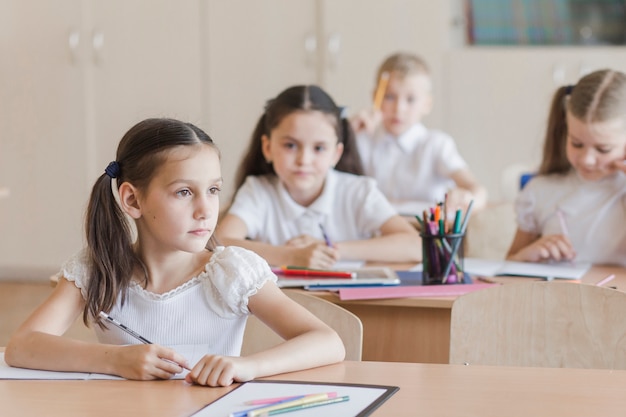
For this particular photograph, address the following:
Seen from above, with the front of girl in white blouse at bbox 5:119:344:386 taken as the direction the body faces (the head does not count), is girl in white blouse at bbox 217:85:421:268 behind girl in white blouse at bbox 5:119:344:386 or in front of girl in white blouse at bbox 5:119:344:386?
behind

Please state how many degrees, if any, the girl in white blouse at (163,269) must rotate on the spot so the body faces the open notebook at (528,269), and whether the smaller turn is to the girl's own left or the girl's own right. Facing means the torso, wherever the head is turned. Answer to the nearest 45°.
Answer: approximately 135° to the girl's own left

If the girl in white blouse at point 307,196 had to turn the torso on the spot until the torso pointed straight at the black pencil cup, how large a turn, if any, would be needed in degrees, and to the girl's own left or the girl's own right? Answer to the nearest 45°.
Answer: approximately 45° to the girl's own left

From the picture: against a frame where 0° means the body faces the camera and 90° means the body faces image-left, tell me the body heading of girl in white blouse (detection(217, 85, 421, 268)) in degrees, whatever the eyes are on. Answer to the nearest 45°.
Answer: approximately 0°

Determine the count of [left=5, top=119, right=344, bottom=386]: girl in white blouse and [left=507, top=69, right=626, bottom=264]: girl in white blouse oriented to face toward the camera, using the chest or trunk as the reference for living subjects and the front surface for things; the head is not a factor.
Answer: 2

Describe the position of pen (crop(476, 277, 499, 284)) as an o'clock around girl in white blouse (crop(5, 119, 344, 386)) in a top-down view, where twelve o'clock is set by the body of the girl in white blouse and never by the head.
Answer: The pen is roughly at 8 o'clock from the girl in white blouse.

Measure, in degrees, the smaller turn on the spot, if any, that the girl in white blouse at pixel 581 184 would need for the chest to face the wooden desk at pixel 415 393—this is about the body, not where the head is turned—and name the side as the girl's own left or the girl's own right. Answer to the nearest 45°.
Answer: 0° — they already face it
